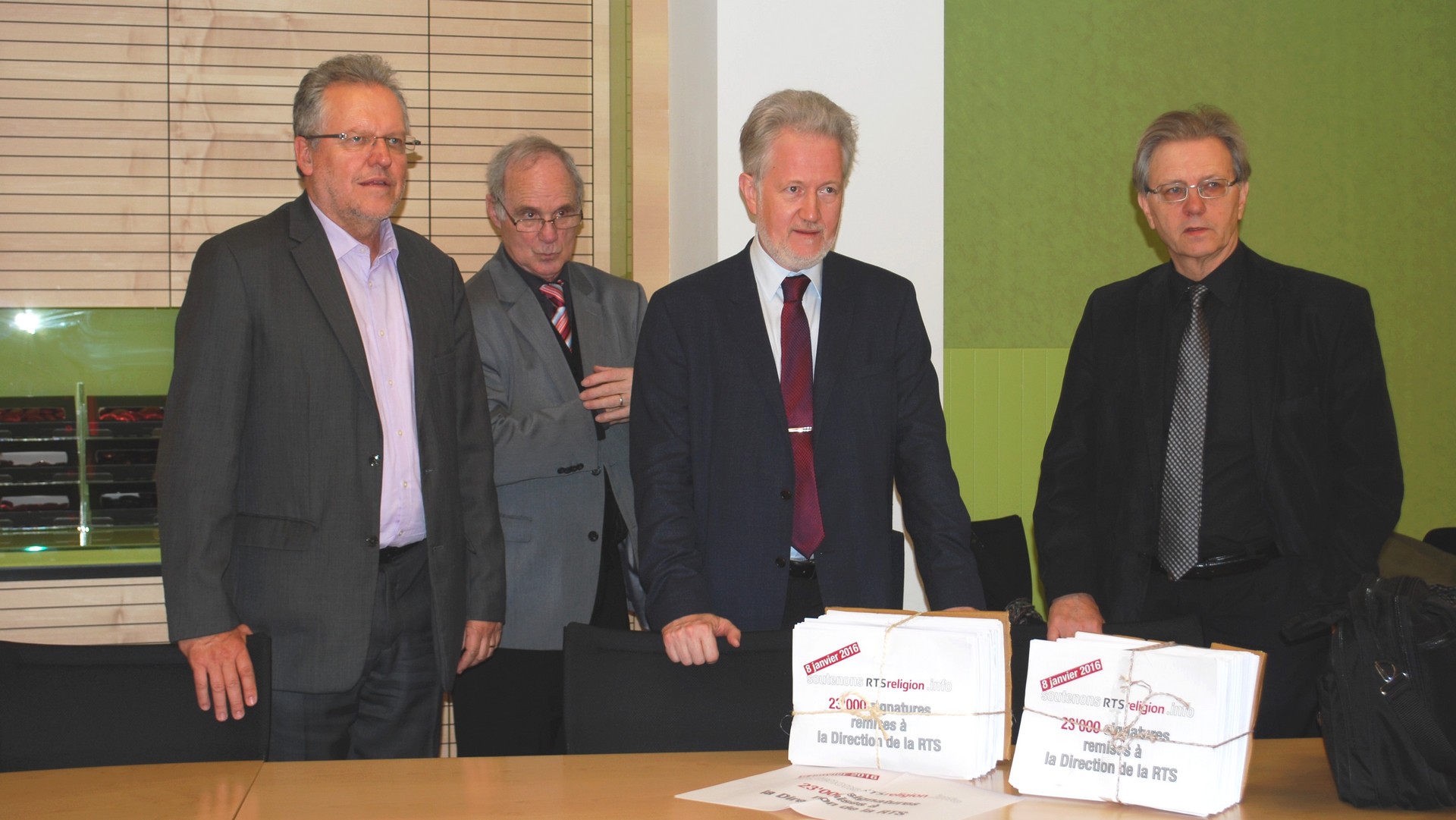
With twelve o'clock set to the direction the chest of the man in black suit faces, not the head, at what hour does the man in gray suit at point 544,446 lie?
The man in gray suit is roughly at 3 o'clock from the man in black suit.

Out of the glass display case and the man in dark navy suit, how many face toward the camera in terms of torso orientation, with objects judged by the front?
2

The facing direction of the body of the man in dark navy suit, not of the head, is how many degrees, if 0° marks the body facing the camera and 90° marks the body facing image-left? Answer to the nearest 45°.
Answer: approximately 0°

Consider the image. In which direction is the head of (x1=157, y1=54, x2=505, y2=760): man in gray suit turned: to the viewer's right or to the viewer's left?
to the viewer's right

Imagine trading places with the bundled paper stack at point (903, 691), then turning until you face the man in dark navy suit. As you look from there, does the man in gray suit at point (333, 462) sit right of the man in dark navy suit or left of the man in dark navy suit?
left

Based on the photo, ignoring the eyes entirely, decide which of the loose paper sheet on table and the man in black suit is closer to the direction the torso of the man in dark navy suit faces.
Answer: the loose paper sheet on table

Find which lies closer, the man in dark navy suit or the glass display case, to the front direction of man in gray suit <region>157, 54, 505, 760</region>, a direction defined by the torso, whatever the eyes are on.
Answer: the man in dark navy suit

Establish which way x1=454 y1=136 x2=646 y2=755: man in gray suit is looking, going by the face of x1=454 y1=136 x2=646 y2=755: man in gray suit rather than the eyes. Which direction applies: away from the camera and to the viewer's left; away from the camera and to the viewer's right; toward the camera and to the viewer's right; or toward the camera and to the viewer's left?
toward the camera and to the viewer's right

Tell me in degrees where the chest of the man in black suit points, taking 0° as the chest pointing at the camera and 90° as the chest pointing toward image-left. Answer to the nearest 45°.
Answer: approximately 0°

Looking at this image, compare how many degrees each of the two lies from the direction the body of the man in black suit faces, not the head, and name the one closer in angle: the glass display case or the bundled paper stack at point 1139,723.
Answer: the bundled paper stack
